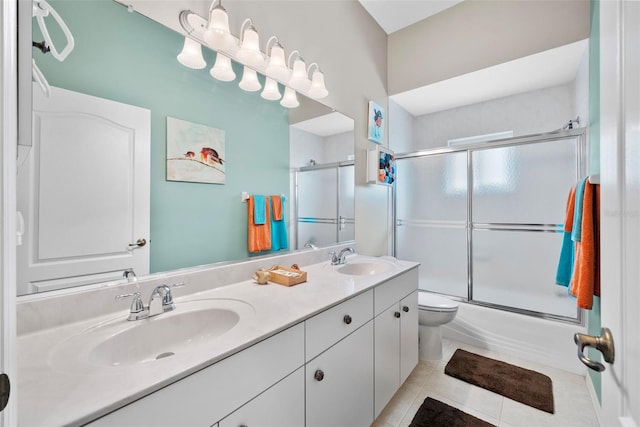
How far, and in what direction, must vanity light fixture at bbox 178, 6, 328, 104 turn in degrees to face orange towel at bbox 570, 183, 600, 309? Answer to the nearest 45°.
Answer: approximately 45° to its left

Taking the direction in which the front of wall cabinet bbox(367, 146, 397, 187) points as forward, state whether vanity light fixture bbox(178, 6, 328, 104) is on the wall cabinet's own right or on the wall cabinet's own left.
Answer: on the wall cabinet's own right

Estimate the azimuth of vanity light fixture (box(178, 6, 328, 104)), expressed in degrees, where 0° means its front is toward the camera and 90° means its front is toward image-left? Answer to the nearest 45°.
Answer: approximately 315°

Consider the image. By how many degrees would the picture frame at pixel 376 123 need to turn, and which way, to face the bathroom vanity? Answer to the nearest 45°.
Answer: approximately 45° to its right
